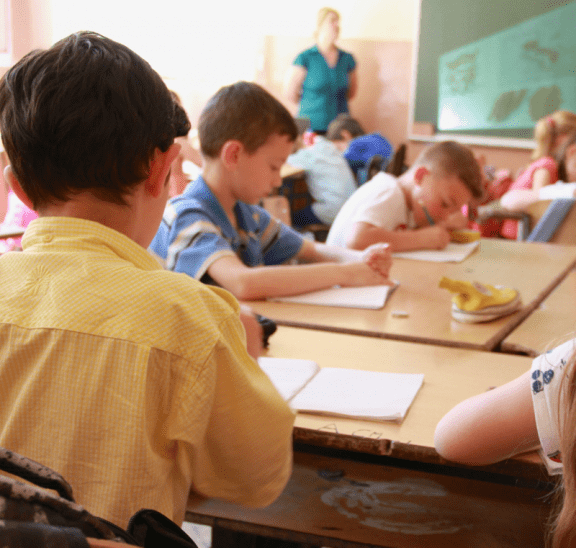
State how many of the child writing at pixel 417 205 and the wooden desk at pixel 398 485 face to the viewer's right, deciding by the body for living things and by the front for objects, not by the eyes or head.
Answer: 1

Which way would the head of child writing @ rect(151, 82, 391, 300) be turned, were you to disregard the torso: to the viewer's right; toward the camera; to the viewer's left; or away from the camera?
to the viewer's right

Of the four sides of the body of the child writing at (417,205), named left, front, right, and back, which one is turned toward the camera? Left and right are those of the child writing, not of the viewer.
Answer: right

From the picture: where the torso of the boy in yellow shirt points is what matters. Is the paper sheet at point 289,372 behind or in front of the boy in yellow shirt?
in front

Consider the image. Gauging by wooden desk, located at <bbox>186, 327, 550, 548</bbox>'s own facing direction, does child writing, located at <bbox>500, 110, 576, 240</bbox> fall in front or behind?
behind

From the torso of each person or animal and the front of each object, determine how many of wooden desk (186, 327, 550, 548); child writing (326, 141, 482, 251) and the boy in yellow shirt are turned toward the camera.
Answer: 1

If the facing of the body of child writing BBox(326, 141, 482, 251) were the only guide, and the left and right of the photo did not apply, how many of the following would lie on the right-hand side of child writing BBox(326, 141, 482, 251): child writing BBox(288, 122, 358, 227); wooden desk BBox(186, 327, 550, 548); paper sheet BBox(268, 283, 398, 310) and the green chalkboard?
2

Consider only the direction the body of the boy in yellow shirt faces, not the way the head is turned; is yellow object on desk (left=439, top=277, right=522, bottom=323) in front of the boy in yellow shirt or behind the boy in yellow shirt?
in front

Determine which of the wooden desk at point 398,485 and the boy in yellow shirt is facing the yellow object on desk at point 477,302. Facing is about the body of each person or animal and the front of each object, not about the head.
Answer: the boy in yellow shirt

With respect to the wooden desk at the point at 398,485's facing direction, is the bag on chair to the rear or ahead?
ahead

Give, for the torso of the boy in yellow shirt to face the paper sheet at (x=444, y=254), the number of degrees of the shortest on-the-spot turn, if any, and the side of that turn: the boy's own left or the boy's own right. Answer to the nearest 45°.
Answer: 0° — they already face it

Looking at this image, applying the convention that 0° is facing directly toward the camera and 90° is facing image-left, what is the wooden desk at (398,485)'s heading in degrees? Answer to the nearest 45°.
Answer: approximately 0°

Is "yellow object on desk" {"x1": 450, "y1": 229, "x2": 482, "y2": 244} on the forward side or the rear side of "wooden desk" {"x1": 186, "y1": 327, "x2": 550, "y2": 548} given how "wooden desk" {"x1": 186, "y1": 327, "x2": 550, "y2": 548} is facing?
on the rear side
